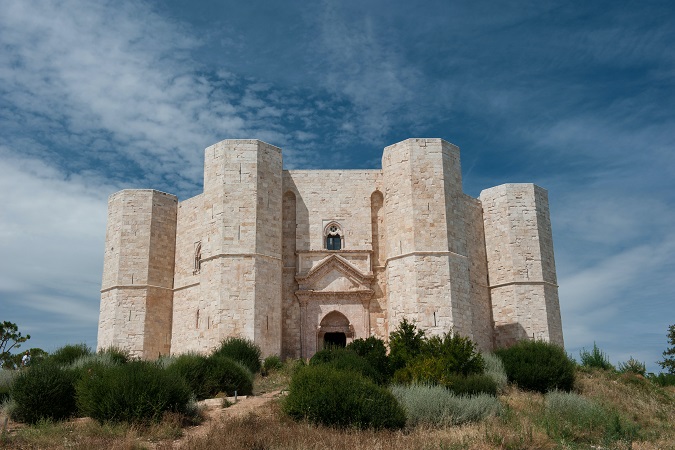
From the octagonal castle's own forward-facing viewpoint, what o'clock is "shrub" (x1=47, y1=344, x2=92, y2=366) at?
The shrub is roughly at 2 o'clock from the octagonal castle.

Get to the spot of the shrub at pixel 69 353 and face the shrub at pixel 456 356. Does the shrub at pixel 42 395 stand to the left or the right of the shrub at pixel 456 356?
right

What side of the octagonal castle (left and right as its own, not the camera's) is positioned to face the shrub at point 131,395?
front

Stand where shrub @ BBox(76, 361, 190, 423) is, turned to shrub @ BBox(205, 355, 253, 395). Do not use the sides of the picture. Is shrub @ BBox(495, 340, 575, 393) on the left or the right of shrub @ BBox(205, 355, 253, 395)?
right

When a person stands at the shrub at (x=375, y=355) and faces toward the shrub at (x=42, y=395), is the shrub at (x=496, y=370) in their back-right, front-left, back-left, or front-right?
back-left

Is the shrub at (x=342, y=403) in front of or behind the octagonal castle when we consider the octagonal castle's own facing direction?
in front

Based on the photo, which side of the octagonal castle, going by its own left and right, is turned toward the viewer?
front

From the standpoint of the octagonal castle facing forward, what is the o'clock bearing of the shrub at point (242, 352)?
The shrub is roughly at 1 o'clock from the octagonal castle.

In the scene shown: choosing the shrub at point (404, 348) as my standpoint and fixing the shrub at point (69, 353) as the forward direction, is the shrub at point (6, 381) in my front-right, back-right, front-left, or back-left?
front-left

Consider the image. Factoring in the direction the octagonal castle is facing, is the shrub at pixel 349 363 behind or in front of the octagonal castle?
in front

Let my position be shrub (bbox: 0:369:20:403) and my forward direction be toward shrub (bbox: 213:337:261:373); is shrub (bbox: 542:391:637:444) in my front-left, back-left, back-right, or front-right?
front-right

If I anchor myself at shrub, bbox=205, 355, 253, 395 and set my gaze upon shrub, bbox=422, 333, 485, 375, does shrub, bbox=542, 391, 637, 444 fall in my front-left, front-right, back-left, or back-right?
front-right

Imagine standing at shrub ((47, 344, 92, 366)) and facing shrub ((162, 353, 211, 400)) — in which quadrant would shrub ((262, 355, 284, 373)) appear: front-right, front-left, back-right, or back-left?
front-left

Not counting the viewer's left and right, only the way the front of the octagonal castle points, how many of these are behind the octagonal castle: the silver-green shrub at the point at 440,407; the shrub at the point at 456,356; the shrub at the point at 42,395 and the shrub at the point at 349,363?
0

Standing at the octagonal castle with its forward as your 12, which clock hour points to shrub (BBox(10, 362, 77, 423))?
The shrub is roughly at 1 o'clock from the octagonal castle.

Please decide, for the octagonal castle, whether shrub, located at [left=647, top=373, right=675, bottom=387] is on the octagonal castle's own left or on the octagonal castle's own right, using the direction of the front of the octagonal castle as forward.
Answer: on the octagonal castle's own left

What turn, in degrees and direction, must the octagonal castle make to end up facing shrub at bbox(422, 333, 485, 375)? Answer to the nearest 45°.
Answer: approximately 45° to its left
